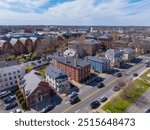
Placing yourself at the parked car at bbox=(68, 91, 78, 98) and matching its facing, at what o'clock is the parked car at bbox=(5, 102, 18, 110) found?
the parked car at bbox=(5, 102, 18, 110) is roughly at 1 o'clock from the parked car at bbox=(68, 91, 78, 98).

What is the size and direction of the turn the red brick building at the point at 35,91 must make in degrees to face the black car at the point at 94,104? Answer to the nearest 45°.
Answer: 0° — it already faces it

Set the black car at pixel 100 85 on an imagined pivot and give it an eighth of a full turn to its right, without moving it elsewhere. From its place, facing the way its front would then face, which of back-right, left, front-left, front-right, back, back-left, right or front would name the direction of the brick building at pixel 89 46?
right

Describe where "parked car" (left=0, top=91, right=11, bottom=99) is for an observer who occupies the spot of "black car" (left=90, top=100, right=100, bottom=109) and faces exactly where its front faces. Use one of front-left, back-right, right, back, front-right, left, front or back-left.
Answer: back-left

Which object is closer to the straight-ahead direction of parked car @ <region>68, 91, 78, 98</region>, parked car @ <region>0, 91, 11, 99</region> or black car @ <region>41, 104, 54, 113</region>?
the black car

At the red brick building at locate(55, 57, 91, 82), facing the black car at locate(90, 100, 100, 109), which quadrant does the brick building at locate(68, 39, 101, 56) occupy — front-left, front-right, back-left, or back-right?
back-left

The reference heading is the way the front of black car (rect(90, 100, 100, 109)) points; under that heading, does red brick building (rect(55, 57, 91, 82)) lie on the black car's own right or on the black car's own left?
on the black car's own left

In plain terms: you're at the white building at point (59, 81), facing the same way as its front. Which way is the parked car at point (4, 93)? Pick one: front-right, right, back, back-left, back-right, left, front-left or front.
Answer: back-right
